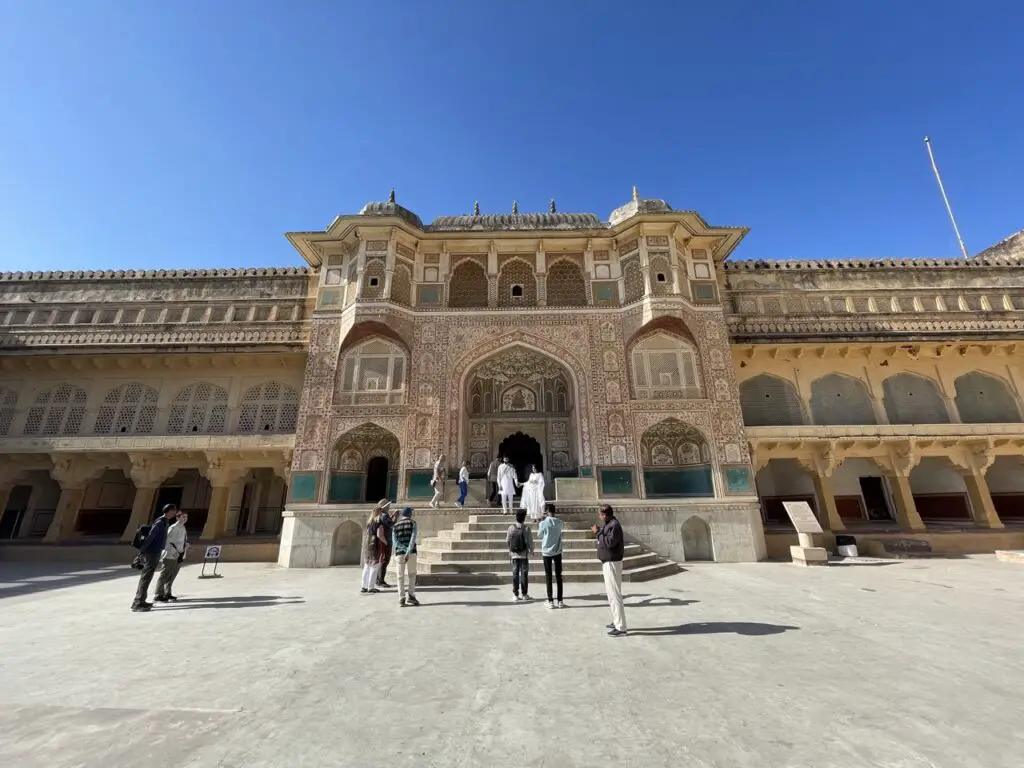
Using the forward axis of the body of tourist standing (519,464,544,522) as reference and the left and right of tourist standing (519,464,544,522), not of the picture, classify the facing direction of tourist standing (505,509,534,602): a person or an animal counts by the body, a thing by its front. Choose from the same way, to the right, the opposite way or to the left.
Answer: the opposite way

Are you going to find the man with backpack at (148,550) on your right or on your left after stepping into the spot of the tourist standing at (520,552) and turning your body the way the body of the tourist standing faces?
on your left

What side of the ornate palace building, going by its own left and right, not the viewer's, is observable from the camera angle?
front

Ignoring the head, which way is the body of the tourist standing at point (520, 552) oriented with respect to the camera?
away from the camera

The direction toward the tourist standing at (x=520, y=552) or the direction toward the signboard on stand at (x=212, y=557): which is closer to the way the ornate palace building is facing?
the tourist standing

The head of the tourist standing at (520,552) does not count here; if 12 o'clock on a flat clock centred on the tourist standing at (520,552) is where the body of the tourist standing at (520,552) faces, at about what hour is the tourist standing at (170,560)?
the tourist standing at (170,560) is roughly at 9 o'clock from the tourist standing at (520,552).

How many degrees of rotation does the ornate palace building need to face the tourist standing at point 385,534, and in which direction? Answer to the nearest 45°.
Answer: approximately 45° to its right

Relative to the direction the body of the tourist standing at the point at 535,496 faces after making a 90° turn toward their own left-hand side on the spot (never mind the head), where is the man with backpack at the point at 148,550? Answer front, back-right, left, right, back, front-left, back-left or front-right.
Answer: back-right

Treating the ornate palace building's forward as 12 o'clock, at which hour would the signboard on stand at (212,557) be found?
The signboard on stand is roughly at 2 o'clock from the ornate palace building.

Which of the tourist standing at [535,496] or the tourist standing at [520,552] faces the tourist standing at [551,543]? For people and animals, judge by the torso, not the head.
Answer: the tourist standing at [535,496]

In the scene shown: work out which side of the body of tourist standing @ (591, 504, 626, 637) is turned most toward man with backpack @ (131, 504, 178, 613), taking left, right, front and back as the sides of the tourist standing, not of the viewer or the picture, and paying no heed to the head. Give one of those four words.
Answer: front

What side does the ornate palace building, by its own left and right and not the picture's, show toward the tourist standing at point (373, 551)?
front

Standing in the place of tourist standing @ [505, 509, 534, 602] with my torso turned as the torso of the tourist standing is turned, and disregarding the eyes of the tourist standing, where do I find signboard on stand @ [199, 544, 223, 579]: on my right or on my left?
on my left

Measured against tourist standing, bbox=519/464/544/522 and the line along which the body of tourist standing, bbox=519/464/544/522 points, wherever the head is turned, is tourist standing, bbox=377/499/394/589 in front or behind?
in front
